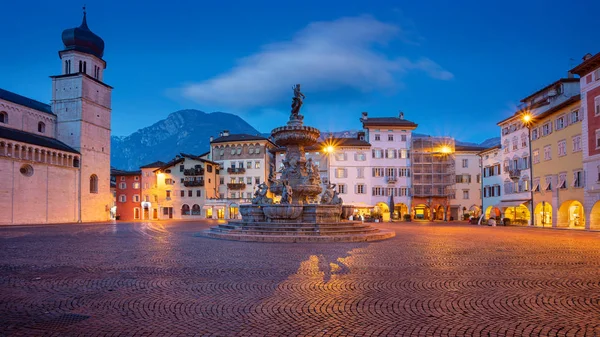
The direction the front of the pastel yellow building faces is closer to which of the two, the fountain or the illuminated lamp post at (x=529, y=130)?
the fountain

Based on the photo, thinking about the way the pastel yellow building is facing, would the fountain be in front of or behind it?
in front
